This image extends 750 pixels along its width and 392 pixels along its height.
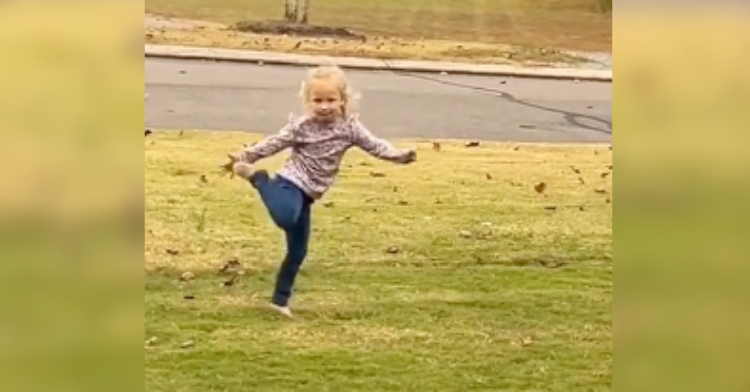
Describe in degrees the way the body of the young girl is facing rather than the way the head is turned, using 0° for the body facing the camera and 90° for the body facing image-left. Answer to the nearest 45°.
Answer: approximately 0°

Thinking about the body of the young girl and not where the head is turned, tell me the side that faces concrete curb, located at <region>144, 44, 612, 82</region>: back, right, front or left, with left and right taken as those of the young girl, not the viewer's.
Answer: back

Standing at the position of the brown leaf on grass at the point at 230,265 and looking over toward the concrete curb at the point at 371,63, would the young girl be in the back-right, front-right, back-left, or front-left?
back-right

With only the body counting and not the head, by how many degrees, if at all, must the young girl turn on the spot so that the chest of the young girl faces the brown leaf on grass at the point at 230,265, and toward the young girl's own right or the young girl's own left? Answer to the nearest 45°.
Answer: approximately 135° to the young girl's own right
